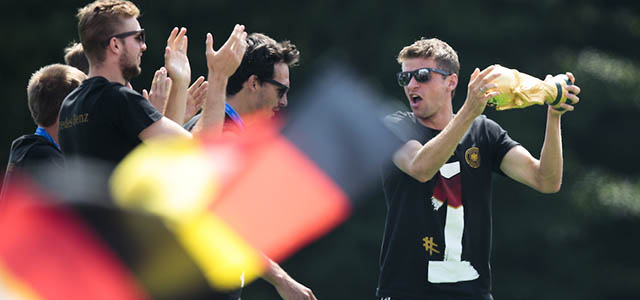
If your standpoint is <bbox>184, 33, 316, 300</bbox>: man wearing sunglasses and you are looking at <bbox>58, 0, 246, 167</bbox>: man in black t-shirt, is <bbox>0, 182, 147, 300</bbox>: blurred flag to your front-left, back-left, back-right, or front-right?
front-left

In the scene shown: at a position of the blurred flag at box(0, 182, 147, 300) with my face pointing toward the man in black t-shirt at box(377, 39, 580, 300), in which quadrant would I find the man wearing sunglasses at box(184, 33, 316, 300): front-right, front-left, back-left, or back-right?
front-left

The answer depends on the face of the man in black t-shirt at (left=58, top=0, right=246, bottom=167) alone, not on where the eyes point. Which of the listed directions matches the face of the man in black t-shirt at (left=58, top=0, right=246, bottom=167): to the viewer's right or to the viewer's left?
to the viewer's right

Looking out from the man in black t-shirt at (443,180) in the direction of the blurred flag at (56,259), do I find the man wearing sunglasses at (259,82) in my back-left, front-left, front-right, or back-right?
front-right

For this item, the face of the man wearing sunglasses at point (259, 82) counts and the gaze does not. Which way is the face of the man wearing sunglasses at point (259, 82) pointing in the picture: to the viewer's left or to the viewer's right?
to the viewer's right

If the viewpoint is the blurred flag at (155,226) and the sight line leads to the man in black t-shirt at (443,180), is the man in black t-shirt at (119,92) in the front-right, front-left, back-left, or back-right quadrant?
front-left

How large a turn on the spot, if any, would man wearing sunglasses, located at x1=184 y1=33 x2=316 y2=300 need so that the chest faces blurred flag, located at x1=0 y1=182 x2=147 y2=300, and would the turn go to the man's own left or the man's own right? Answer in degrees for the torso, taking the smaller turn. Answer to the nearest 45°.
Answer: approximately 90° to the man's own right

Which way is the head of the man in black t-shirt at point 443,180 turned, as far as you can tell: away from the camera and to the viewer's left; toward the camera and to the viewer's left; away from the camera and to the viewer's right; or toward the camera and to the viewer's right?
toward the camera and to the viewer's left

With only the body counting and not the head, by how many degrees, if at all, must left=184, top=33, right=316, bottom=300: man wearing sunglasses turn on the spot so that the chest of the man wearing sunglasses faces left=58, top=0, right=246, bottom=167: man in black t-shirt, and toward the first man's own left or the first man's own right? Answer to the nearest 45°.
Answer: approximately 135° to the first man's own right

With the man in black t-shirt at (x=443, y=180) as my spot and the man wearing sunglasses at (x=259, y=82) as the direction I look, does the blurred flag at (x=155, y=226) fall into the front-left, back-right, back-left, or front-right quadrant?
front-left
